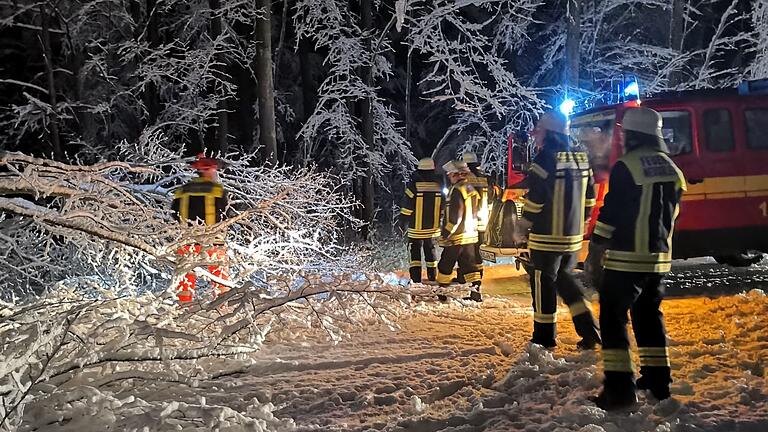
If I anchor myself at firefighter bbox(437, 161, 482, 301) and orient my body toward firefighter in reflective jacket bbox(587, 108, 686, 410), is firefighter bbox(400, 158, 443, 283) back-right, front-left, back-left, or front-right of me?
back-right

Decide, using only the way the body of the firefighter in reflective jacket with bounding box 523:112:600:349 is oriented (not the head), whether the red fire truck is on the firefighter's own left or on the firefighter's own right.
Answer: on the firefighter's own right

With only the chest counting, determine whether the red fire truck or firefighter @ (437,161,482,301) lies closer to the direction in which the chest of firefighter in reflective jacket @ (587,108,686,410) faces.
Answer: the firefighter

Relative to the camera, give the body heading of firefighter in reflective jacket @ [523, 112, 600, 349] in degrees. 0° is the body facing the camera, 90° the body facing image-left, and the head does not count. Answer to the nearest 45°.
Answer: approximately 135°

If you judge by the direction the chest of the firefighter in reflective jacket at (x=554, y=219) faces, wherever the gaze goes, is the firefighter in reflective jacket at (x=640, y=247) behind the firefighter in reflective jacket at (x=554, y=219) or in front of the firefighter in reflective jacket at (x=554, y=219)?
behind

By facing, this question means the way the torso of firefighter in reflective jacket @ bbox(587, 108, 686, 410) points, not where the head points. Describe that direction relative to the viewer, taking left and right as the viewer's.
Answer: facing away from the viewer and to the left of the viewer

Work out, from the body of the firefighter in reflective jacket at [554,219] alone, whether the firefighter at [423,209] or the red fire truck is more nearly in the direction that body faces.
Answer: the firefighter

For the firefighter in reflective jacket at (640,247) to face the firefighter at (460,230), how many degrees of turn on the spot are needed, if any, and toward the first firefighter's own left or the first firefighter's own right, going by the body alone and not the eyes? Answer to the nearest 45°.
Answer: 0° — they already face them
